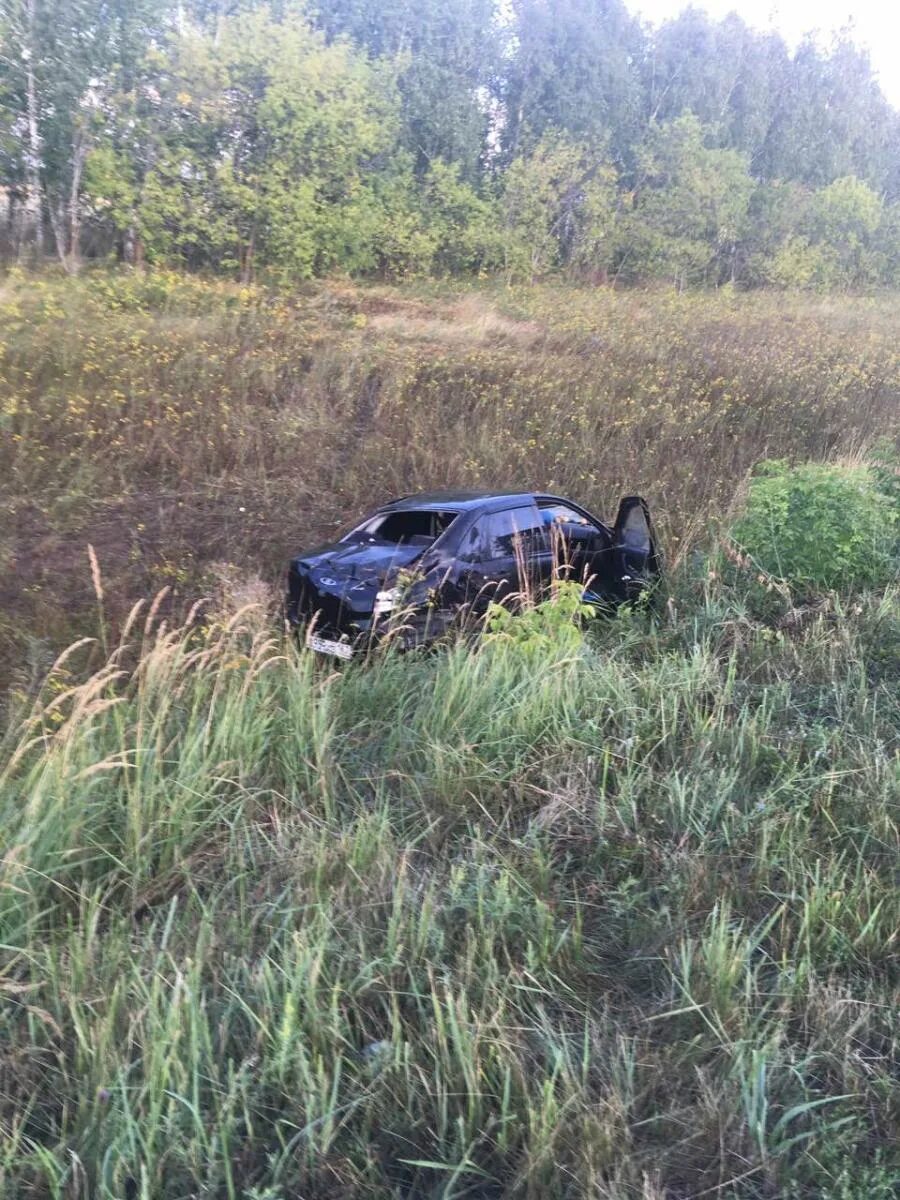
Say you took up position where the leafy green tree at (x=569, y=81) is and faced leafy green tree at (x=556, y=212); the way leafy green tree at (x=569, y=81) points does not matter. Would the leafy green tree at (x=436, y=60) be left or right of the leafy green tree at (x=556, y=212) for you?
right

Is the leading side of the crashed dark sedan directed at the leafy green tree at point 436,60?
no

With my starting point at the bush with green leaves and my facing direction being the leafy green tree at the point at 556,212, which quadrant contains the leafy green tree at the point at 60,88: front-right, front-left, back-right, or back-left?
front-left
